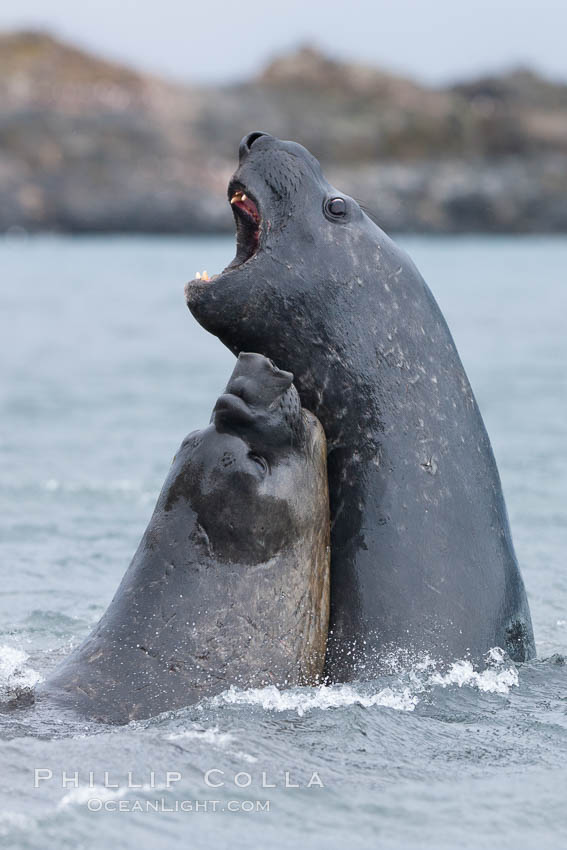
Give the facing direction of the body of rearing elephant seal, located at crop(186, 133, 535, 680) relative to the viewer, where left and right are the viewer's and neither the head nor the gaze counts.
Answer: facing to the left of the viewer
